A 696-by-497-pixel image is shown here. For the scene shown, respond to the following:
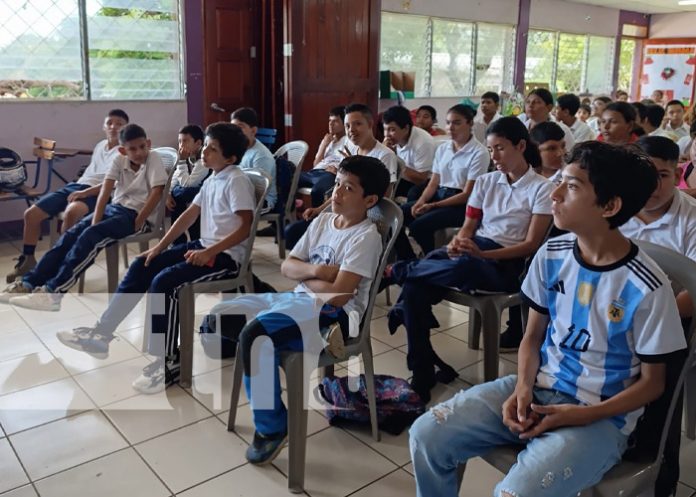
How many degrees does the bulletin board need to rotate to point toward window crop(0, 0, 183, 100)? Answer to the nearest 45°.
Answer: approximately 45° to its right

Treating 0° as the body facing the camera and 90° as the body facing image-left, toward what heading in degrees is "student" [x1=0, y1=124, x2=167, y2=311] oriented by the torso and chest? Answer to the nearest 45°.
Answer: approximately 45°

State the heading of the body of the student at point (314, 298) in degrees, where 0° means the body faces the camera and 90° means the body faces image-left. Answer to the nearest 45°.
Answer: approximately 45°

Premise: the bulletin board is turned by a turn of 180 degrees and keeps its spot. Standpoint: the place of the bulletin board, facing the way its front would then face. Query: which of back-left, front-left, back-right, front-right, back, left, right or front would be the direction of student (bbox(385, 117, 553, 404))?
back

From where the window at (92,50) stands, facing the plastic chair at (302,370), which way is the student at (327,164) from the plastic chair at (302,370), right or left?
left

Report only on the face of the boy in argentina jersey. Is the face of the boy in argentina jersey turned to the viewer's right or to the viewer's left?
to the viewer's left

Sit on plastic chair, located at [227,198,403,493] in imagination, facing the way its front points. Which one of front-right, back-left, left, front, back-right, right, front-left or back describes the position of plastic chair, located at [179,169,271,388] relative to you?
right

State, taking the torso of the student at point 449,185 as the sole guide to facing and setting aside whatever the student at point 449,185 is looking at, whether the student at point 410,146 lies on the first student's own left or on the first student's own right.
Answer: on the first student's own right
